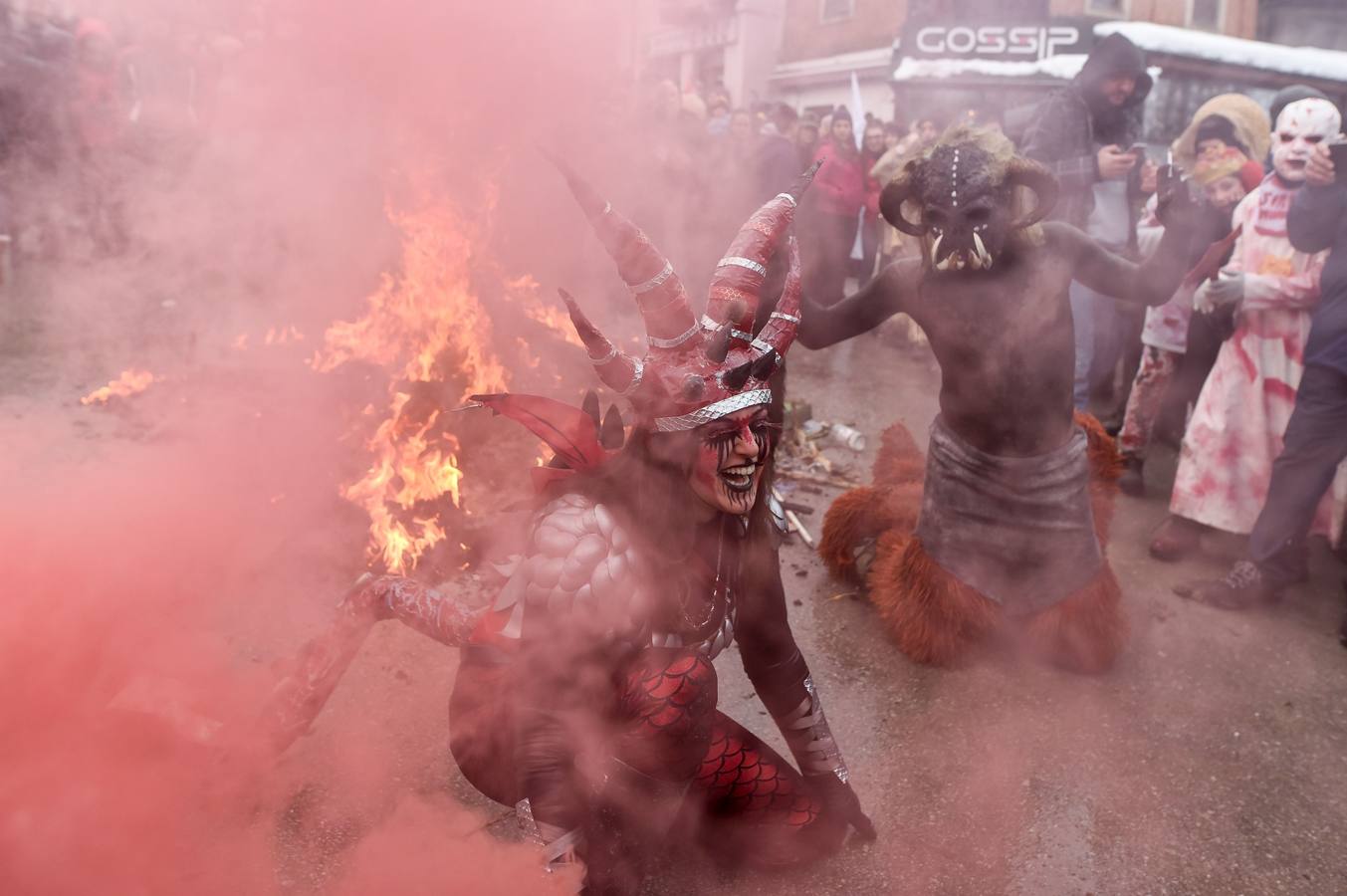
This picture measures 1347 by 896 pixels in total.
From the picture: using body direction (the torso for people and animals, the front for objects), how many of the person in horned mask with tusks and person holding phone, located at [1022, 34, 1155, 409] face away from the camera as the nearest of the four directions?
0

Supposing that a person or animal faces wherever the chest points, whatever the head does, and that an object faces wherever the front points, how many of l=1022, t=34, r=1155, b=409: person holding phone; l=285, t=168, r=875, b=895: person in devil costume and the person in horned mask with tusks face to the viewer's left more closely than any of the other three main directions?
0

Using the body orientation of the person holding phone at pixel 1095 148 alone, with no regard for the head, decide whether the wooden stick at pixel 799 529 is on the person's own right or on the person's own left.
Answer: on the person's own right

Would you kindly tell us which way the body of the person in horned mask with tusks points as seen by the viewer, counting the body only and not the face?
toward the camera

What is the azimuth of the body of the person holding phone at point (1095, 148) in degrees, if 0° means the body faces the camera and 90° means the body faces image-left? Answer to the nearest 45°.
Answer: approximately 315°

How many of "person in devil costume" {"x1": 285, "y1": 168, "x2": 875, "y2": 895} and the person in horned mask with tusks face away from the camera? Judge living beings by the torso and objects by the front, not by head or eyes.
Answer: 0

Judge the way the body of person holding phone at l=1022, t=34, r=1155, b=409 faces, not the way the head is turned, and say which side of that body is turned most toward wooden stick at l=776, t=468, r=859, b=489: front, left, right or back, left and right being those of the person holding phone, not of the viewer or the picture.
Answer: right

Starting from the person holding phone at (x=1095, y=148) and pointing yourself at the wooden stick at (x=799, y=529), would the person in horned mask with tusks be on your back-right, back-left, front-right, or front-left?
front-left

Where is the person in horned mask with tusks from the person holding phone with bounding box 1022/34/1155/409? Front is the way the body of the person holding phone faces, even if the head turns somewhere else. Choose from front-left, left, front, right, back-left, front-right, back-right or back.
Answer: front-right

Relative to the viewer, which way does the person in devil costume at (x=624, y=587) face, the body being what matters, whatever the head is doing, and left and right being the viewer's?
facing the viewer and to the right of the viewer

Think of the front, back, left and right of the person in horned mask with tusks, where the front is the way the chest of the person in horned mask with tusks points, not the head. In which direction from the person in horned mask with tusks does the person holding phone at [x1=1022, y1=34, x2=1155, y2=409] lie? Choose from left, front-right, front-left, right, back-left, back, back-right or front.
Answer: back
